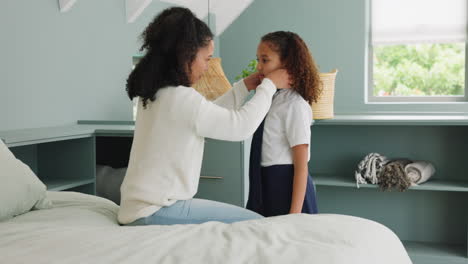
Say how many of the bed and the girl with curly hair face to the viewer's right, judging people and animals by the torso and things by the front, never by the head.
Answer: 1

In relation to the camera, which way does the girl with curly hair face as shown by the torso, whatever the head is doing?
to the viewer's left

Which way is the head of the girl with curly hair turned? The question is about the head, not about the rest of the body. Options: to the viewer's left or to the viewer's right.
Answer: to the viewer's left

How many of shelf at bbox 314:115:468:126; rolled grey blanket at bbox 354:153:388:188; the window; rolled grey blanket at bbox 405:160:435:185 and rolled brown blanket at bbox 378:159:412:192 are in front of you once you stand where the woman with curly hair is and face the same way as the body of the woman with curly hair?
5

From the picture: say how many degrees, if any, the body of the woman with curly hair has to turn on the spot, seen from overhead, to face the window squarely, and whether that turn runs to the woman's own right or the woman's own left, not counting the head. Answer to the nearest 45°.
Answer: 0° — they already face it

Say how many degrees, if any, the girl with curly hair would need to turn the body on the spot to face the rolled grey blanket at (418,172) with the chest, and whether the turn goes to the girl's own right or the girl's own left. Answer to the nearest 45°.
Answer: approximately 135° to the girl's own right

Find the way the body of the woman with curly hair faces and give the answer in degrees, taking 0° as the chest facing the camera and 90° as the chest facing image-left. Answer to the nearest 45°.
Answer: approximately 225°

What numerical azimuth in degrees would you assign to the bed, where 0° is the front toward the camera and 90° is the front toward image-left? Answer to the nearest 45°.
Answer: approximately 270°

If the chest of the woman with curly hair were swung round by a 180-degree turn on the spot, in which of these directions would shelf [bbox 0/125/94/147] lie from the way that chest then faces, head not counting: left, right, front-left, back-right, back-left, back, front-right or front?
right

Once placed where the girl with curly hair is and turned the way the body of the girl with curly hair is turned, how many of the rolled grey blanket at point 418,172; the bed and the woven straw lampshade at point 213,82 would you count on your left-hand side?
1
